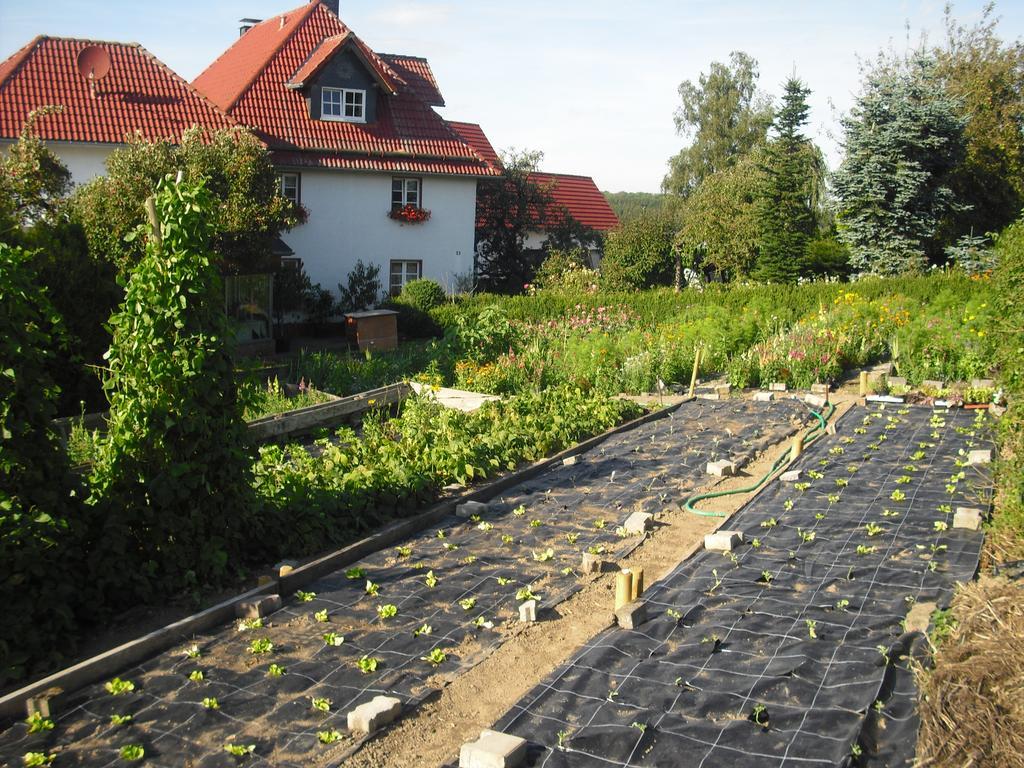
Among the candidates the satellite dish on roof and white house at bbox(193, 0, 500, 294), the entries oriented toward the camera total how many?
2

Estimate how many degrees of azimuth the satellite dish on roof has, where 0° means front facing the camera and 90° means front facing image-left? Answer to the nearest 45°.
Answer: approximately 0°

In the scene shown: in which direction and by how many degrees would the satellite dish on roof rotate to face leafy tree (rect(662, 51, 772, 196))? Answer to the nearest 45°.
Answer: approximately 135° to its left

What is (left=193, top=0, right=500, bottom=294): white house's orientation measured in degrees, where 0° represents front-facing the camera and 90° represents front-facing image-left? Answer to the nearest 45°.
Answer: approximately 0°

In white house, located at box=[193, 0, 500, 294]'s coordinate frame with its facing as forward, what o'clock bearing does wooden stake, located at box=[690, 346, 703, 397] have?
The wooden stake is roughly at 11 o'clock from the white house.

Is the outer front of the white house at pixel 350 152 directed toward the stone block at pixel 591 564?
yes

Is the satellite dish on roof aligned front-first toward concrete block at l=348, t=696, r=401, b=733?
yes

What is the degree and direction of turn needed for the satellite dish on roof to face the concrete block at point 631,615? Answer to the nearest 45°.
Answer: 0° — it already faces it

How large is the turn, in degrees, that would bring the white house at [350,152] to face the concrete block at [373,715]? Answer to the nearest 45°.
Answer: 0° — it already faces it
